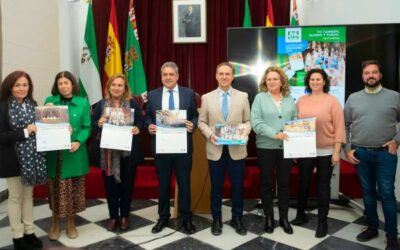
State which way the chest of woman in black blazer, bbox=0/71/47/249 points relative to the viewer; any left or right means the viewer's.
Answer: facing the viewer and to the right of the viewer

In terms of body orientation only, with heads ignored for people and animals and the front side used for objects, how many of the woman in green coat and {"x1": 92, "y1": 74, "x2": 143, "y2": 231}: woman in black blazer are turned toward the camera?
2

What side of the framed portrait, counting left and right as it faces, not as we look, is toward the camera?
front

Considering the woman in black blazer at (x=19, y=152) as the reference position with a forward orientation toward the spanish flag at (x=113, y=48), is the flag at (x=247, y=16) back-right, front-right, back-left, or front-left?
front-right

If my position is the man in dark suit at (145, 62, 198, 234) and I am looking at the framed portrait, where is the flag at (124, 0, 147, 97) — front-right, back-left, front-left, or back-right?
front-left

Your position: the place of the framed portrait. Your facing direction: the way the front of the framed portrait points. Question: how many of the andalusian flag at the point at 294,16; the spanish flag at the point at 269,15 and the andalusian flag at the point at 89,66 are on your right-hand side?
1

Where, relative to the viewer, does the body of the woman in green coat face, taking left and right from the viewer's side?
facing the viewer

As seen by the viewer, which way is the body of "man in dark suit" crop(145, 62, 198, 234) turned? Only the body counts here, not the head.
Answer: toward the camera

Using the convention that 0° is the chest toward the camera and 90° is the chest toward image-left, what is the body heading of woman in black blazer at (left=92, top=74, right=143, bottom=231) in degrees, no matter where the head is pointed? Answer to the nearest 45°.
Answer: approximately 0°

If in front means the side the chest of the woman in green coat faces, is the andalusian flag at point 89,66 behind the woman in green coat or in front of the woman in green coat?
behind

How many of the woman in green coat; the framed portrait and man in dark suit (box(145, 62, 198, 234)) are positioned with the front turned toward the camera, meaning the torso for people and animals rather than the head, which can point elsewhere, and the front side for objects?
3
